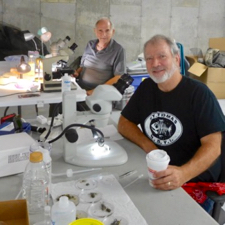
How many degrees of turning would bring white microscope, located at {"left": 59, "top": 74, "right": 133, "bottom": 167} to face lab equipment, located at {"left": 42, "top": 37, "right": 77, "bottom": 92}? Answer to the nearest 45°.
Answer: approximately 90° to its left

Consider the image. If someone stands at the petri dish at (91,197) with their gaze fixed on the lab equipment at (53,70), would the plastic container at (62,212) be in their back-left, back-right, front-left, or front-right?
back-left

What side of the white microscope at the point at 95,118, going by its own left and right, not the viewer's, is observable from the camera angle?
right

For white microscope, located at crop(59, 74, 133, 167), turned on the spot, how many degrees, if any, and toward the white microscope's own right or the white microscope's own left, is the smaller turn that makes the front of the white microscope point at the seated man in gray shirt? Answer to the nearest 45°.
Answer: approximately 90° to the white microscope's own left

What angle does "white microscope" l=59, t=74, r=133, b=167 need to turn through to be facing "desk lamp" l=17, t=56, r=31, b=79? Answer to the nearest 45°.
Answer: approximately 90° to its left

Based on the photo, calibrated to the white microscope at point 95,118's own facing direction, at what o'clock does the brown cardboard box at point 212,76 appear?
The brown cardboard box is roughly at 10 o'clock from the white microscope.

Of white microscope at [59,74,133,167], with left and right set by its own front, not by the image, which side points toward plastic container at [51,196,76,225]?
right
